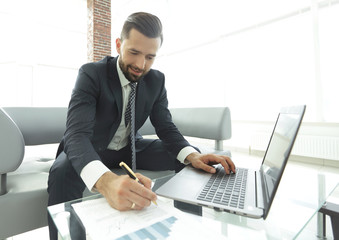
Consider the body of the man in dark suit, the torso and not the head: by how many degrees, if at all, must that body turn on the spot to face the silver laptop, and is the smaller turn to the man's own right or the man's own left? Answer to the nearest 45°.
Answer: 0° — they already face it

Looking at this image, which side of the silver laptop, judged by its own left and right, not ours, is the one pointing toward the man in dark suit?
front

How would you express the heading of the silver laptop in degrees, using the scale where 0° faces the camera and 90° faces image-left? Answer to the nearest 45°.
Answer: approximately 90°

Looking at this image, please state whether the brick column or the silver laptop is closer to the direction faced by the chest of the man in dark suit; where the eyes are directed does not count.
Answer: the silver laptop

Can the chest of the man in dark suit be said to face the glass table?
yes

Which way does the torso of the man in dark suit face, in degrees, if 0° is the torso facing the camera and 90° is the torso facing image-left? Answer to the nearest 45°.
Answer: approximately 315°

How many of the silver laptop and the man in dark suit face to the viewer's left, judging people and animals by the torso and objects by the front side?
1
